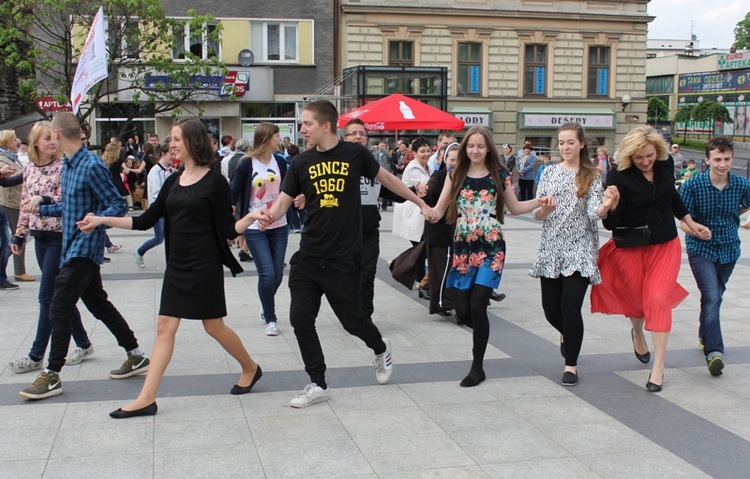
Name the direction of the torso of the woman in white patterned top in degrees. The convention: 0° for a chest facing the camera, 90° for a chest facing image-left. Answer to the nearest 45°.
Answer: approximately 0°

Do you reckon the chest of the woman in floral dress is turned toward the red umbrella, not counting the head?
no

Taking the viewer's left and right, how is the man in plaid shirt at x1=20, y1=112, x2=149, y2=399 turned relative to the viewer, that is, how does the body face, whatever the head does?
facing to the left of the viewer

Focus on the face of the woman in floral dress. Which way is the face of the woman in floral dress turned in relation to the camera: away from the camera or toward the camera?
toward the camera

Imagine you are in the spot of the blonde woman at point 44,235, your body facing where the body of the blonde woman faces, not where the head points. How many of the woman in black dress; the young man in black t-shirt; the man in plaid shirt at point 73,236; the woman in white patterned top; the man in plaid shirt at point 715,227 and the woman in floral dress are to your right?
0

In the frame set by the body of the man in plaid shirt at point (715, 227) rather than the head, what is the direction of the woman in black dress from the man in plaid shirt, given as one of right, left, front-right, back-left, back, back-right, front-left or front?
front-right

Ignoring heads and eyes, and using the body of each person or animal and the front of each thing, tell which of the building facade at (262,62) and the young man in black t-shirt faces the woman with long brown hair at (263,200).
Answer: the building facade

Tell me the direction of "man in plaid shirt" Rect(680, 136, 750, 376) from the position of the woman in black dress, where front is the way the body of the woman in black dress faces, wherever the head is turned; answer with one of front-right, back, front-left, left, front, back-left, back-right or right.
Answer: back-left

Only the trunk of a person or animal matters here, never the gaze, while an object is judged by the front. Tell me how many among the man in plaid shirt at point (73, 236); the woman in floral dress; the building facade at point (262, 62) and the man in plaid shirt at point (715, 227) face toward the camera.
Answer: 3

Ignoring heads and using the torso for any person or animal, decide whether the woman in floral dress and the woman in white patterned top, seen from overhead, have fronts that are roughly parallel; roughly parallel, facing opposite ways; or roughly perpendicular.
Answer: roughly parallel

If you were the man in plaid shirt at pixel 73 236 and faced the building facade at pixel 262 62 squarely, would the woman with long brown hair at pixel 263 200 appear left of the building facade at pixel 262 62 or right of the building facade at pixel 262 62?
right

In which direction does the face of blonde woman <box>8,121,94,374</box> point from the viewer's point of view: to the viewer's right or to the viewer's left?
to the viewer's right

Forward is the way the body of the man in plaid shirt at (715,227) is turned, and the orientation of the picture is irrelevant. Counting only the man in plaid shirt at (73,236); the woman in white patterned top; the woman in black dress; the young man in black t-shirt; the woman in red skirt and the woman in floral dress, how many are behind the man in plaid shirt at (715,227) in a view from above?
0

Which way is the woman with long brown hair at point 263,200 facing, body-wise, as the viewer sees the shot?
toward the camera

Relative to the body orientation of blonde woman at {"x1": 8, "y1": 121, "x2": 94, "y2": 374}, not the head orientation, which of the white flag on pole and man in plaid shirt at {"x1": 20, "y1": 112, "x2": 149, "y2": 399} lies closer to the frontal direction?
the man in plaid shirt

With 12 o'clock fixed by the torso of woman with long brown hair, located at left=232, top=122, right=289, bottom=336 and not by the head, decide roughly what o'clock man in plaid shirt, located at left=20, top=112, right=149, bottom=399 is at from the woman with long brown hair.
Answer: The man in plaid shirt is roughly at 1 o'clock from the woman with long brown hair.

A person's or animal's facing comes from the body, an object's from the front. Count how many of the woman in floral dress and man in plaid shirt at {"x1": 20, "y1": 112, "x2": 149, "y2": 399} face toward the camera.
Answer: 1

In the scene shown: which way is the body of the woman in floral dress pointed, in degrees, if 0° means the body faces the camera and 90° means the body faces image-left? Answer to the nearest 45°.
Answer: approximately 0°

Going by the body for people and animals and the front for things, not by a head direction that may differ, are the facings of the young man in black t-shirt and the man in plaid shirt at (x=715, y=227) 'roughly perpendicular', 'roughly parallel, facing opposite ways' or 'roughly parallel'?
roughly parallel

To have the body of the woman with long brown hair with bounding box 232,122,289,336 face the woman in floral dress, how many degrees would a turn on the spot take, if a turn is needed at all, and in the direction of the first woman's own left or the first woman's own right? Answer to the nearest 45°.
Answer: approximately 45° to the first woman's own left
